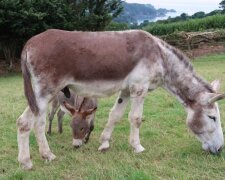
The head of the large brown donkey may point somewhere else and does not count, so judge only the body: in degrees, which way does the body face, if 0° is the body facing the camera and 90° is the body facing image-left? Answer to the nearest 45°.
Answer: approximately 270°

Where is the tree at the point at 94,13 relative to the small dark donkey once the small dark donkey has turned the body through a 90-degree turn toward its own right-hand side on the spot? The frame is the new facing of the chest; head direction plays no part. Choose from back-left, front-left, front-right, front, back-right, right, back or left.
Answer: back-right

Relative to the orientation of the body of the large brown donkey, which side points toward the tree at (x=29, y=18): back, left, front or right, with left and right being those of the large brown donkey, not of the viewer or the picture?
left

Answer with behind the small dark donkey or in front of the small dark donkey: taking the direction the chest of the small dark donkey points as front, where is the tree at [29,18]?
behind

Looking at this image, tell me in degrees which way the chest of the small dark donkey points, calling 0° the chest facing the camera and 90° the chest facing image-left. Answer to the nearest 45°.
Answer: approximately 315°
